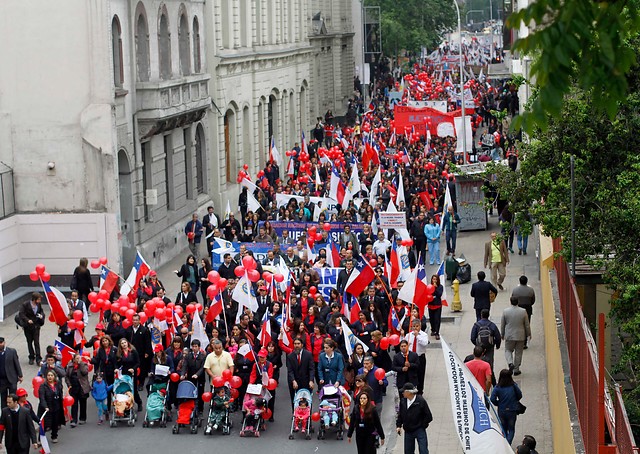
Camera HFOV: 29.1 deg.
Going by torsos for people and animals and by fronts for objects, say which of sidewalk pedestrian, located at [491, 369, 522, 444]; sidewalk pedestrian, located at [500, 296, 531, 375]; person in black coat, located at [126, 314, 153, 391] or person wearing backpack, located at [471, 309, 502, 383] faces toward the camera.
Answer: the person in black coat

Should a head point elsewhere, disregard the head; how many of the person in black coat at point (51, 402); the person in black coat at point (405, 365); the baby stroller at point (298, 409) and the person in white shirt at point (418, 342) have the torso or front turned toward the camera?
4

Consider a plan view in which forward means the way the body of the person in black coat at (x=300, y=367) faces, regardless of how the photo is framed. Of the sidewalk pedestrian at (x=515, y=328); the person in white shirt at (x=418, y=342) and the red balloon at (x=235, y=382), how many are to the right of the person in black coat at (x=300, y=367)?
1

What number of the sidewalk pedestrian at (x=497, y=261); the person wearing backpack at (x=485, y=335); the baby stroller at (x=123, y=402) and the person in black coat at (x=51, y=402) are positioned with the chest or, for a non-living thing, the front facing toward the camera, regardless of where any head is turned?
3

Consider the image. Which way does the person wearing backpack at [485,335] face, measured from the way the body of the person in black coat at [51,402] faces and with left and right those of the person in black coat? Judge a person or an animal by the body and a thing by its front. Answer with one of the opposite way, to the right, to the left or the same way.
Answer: the opposite way

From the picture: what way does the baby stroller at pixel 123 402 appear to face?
toward the camera

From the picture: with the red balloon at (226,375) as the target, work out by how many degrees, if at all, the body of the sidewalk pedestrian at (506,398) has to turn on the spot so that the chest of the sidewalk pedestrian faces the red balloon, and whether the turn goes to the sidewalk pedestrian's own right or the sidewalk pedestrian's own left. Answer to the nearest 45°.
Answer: approximately 90° to the sidewalk pedestrian's own left

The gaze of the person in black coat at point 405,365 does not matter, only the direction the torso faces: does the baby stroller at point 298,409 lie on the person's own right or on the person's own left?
on the person's own right

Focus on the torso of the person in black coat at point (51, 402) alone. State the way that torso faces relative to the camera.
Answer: toward the camera

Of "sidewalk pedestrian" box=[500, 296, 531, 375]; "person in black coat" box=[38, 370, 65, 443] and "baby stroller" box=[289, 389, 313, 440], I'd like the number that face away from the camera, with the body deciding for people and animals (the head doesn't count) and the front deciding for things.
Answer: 1

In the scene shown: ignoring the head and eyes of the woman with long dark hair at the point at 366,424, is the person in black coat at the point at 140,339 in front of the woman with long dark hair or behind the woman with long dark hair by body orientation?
behind

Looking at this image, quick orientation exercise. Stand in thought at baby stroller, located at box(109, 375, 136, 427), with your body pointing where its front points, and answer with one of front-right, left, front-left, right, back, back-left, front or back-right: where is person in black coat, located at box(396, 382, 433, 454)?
front-left

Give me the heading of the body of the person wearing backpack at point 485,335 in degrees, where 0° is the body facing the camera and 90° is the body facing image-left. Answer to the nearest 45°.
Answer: approximately 180°

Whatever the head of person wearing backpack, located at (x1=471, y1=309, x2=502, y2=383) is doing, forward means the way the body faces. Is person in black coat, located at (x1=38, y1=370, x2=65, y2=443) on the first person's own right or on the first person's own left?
on the first person's own left

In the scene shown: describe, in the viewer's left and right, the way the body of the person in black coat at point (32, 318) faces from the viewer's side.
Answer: facing the viewer and to the right of the viewer

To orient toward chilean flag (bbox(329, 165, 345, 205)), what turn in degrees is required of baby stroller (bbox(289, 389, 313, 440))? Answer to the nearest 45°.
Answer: approximately 180°

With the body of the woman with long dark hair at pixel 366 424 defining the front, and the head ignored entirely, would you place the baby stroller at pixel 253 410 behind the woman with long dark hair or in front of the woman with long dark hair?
behind

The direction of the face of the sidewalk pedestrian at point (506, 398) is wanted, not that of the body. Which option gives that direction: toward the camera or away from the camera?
away from the camera

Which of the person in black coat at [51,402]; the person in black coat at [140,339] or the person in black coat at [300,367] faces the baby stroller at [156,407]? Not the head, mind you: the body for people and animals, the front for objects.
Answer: the person in black coat at [140,339]
